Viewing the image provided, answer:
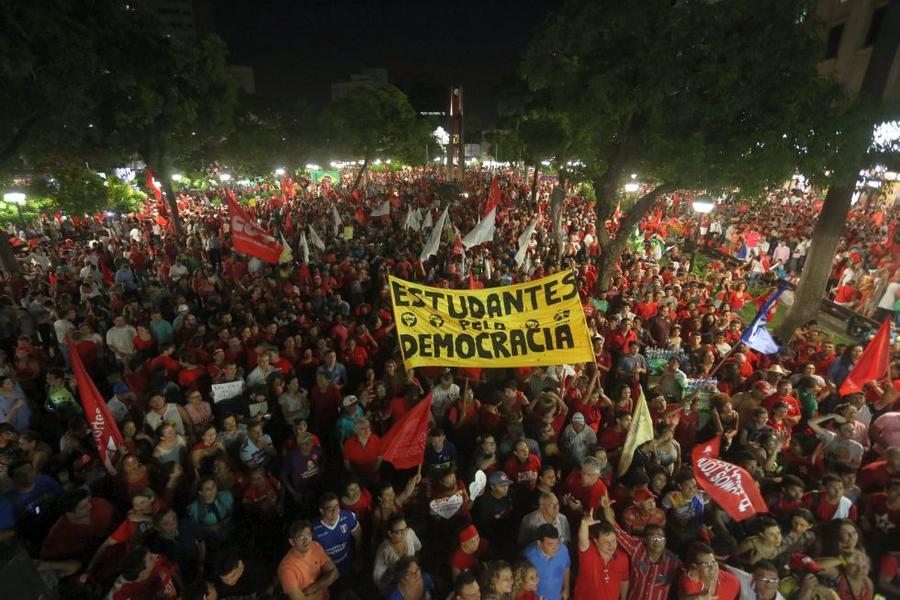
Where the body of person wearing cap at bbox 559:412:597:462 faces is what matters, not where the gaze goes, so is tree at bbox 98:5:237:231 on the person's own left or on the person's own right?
on the person's own right

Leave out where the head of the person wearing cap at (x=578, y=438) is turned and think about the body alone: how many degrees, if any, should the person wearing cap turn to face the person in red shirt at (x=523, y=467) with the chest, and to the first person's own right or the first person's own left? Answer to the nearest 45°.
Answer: approximately 45° to the first person's own right

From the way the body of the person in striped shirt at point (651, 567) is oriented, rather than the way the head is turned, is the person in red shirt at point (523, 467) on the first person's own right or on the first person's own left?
on the first person's own right

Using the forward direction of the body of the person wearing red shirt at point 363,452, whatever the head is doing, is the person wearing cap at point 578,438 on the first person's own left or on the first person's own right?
on the first person's own left

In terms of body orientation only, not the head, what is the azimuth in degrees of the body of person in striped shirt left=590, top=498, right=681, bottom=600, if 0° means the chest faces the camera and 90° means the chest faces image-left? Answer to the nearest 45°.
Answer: approximately 0°

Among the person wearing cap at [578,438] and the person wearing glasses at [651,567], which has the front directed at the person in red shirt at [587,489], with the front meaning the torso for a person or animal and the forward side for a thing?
the person wearing cap at [578,438]

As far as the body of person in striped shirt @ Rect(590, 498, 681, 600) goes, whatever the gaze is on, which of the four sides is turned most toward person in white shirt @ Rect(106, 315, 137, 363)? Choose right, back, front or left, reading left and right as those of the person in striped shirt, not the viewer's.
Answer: right

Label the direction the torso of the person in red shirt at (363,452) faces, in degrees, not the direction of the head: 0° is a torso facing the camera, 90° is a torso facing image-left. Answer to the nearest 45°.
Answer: approximately 0°

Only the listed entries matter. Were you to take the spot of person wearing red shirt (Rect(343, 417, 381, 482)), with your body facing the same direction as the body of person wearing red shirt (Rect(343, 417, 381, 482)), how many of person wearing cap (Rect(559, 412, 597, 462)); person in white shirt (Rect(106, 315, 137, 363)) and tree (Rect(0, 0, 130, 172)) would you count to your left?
1

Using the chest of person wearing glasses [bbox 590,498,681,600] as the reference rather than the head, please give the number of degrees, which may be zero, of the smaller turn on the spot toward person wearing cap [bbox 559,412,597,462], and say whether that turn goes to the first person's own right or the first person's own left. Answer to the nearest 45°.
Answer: approximately 135° to the first person's own right

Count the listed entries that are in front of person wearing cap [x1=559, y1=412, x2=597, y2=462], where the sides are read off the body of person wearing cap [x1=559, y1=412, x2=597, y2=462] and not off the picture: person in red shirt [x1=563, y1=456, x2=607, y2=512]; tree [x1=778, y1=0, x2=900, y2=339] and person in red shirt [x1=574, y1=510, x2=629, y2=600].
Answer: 2

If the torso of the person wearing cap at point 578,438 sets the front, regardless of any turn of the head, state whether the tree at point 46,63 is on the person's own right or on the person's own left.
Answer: on the person's own right
